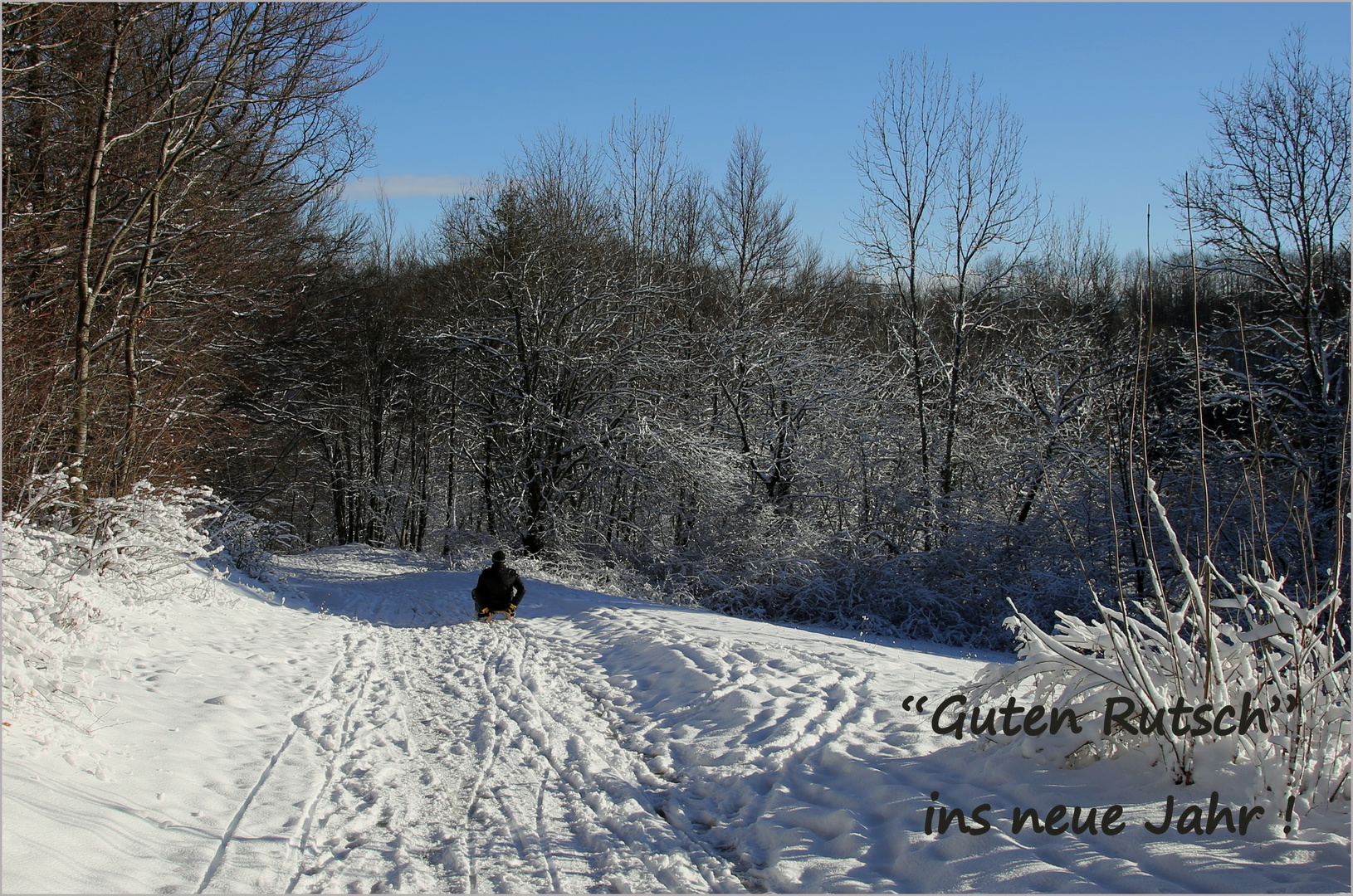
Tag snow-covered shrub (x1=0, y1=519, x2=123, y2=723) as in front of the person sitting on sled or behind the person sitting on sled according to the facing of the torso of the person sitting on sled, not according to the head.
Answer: behind

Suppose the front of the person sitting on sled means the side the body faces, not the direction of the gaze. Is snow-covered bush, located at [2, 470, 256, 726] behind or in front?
behind

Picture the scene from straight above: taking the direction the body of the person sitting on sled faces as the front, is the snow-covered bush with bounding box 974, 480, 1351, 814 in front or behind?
behind

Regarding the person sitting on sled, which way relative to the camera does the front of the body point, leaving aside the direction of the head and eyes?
away from the camera

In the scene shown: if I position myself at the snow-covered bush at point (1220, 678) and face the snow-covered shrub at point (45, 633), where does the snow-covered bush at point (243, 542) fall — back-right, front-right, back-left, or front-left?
front-right

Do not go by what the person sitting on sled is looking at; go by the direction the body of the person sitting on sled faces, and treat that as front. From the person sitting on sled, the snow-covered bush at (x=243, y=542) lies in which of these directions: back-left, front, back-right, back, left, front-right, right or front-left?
front-left

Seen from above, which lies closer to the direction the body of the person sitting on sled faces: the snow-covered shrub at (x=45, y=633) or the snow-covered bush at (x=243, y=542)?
the snow-covered bush
